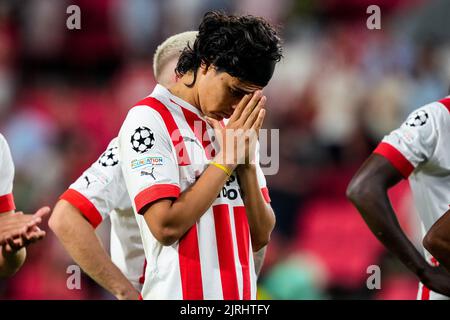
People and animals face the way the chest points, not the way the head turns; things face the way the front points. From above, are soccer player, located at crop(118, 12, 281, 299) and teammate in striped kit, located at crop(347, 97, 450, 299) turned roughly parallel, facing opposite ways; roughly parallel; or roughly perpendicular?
roughly parallel

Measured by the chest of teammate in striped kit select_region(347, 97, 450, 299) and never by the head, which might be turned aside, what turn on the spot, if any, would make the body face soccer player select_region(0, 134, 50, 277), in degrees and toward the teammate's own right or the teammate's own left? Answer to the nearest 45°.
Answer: approximately 90° to the teammate's own right

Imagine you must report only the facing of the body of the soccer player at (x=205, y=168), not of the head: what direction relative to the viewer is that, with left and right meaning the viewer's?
facing the viewer and to the right of the viewer

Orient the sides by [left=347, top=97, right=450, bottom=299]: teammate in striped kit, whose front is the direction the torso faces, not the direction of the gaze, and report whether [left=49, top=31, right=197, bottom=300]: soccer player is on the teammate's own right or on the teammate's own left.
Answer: on the teammate's own right

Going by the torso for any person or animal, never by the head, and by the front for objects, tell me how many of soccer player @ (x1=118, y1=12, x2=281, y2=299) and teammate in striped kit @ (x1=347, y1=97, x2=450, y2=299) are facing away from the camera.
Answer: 0

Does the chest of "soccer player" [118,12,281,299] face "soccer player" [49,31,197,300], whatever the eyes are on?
no

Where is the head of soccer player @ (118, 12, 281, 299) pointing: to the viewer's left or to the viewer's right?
to the viewer's right

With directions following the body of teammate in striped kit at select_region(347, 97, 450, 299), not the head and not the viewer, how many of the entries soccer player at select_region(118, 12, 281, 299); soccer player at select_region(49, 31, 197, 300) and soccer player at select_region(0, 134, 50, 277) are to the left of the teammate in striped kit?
0

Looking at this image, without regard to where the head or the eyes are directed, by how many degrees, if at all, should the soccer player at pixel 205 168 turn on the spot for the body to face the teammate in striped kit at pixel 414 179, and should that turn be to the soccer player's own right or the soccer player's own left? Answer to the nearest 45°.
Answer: approximately 90° to the soccer player's own left

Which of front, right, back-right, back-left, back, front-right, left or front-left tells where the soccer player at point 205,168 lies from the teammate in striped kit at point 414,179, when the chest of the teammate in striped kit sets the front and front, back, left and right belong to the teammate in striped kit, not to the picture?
right
